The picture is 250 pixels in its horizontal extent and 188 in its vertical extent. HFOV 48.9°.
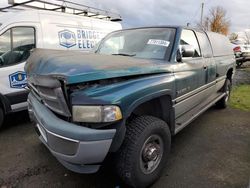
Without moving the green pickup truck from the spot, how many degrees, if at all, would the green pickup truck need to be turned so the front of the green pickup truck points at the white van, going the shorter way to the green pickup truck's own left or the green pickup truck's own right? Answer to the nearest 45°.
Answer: approximately 90° to the green pickup truck's own right

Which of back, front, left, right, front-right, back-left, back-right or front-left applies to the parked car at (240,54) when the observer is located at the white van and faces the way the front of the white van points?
back

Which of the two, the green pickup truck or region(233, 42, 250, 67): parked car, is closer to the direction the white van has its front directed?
the green pickup truck

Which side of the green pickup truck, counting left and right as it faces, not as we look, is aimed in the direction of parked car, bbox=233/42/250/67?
back
